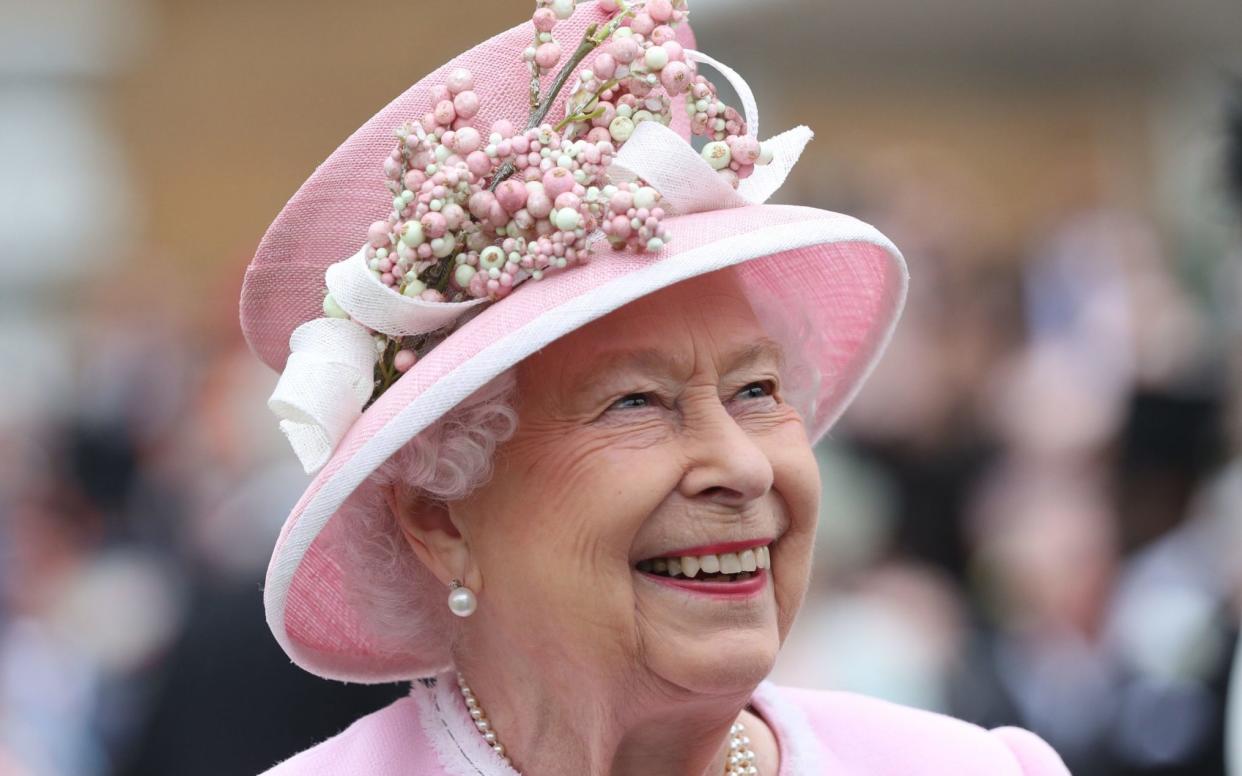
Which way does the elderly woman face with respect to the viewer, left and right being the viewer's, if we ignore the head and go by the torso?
facing the viewer and to the right of the viewer
